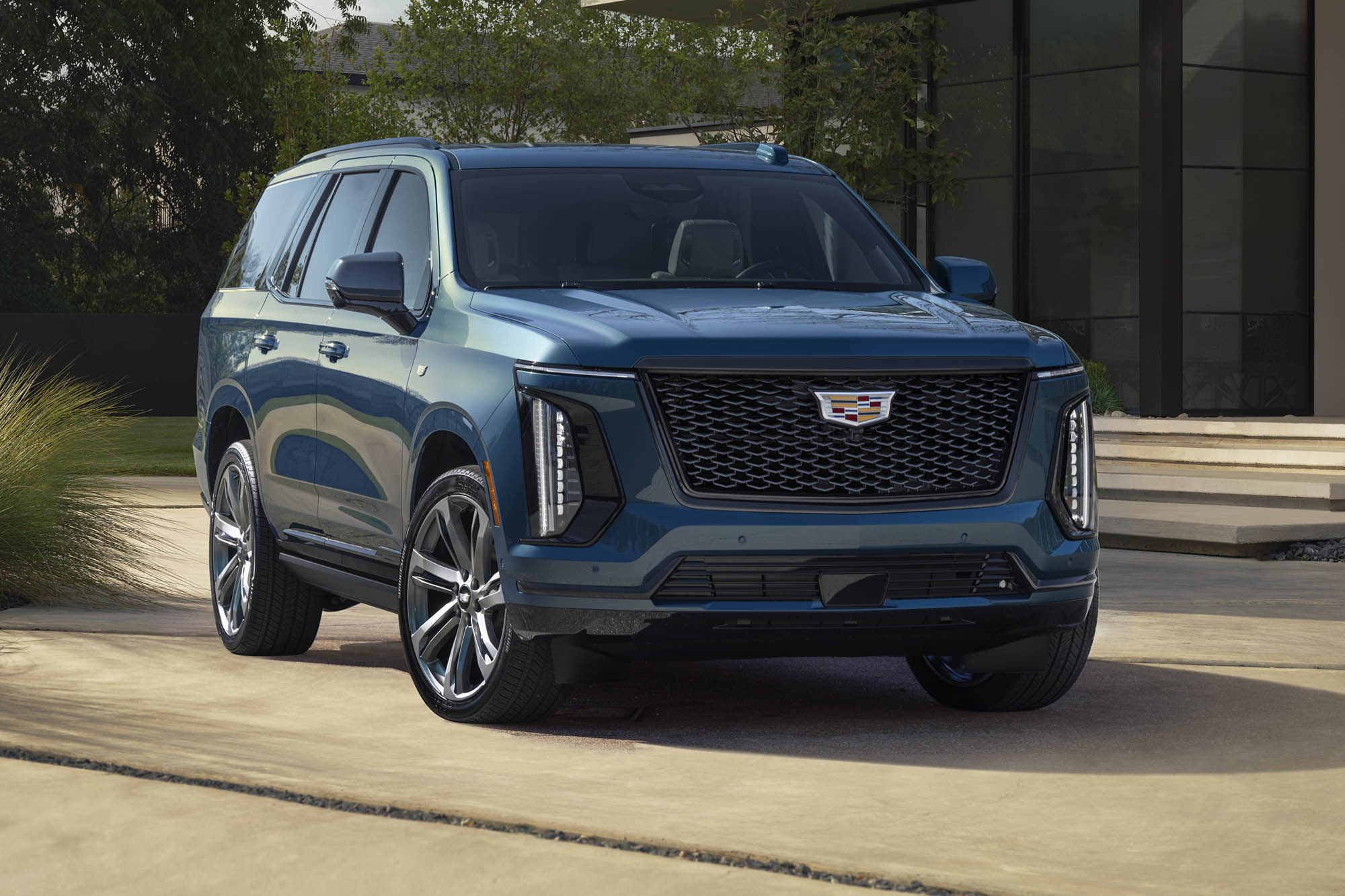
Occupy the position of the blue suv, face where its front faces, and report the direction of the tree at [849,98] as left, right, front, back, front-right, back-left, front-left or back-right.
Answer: back-left

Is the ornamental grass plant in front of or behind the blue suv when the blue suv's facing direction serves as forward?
behind

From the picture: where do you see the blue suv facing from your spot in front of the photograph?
facing the viewer and to the right of the viewer

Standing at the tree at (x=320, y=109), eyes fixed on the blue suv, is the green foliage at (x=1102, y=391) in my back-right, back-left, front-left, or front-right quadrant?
front-left

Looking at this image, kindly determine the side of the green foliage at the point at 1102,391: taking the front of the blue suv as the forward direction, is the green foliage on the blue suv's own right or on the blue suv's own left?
on the blue suv's own left

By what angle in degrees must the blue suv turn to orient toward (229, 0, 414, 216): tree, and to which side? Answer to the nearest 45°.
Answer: approximately 135° to its left

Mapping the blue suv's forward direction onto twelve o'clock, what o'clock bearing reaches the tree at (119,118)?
The tree is roughly at 7 o'clock from the blue suv.

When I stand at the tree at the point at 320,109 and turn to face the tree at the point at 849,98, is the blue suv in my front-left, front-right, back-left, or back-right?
front-right
